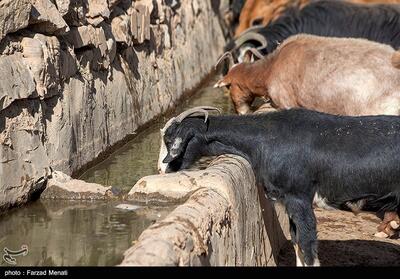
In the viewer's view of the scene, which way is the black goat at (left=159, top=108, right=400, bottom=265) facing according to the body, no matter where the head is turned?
to the viewer's left

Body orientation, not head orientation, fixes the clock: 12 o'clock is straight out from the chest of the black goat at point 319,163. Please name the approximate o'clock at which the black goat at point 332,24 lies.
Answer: the black goat at point 332,24 is roughly at 3 o'clock from the black goat at point 319,163.

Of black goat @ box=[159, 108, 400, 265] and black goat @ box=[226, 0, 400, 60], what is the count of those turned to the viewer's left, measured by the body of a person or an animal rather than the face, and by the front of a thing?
2

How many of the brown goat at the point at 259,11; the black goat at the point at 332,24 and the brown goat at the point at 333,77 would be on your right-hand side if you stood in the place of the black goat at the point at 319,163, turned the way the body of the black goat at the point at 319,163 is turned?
3

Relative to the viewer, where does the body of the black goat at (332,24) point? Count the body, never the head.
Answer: to the viewer's left

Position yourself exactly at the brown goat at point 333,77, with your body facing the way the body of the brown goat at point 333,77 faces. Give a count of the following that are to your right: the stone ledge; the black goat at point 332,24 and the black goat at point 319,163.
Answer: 1

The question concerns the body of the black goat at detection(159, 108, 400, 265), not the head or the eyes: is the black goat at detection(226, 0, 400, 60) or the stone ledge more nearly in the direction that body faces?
the stone ledge

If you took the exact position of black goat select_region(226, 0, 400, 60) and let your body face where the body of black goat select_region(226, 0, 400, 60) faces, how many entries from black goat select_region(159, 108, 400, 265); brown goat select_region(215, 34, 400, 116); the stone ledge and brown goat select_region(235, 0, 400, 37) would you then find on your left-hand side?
3

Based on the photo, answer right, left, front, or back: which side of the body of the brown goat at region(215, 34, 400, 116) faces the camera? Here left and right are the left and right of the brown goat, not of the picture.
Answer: left

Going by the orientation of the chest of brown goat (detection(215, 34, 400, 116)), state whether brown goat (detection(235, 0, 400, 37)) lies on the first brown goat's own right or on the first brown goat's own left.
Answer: on the first brown goat's own right

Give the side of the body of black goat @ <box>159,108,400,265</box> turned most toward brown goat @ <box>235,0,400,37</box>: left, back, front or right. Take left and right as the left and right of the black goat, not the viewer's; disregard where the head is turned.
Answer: right
